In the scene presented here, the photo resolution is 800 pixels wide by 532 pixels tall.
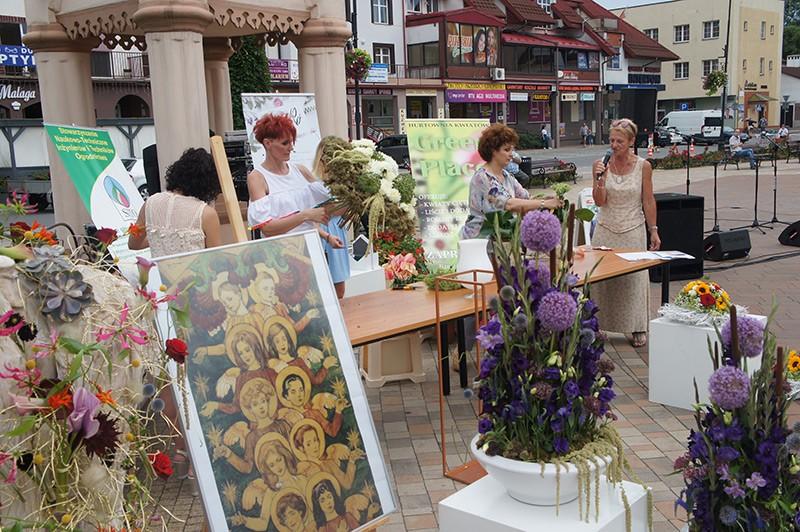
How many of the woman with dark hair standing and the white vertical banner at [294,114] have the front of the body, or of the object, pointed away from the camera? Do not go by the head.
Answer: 1

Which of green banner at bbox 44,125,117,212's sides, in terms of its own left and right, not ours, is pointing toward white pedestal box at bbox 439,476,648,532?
front

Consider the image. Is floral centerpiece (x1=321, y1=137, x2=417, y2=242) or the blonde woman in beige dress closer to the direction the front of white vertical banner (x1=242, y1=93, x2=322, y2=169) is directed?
the floral centerpiece

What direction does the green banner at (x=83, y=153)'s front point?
toward the camera

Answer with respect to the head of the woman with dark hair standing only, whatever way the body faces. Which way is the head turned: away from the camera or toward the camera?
away from the camera

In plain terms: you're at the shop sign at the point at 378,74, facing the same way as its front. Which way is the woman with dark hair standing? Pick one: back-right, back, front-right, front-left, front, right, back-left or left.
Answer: front

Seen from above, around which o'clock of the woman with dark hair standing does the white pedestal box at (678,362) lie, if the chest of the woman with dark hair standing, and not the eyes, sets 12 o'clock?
The white pedestal box is roughly at 3 o'clock from the woman with dark hair standing.

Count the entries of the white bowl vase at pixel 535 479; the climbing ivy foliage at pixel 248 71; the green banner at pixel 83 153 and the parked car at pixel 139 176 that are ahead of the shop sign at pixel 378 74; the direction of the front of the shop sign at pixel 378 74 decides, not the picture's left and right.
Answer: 4

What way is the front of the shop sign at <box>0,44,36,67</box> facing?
toward the camera

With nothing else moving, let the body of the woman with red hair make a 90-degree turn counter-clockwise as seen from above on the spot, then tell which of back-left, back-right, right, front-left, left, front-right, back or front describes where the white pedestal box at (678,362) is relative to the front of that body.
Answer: front-right

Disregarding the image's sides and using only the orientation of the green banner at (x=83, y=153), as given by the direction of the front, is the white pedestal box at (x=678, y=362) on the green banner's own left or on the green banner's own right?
on the green banner's own left

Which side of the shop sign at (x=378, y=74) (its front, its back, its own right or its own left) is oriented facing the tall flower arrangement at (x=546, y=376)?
front

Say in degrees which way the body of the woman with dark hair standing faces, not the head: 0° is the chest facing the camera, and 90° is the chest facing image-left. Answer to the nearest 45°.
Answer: approximately 180°

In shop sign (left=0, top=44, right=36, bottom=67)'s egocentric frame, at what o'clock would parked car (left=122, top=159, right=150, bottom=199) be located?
The parked car is roughly at 12 o'clock from the shop sign.

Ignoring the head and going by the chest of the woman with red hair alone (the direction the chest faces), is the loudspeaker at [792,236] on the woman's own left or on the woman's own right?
on the woman's own left

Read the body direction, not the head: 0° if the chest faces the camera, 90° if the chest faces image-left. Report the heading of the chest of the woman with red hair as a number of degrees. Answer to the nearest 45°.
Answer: approximately 315°

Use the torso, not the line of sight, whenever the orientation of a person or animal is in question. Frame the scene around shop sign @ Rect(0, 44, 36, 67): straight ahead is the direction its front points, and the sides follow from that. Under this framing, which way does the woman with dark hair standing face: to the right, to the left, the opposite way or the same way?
the opposite way
